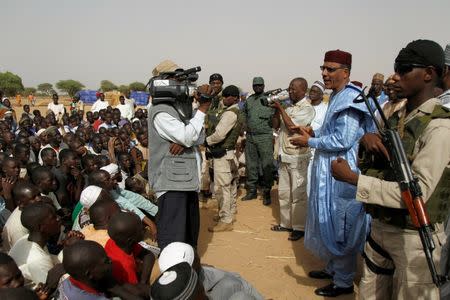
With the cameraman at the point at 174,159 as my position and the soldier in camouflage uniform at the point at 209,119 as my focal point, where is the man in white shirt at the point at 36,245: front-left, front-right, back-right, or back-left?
back-left

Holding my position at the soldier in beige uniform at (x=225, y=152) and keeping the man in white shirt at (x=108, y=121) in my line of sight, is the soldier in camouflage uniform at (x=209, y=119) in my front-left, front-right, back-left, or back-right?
front-right

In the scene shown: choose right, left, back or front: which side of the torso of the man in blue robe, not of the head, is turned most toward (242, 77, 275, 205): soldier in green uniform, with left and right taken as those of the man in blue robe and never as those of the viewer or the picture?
right

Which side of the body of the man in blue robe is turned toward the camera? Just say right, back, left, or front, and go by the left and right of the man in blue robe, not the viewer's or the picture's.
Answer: left

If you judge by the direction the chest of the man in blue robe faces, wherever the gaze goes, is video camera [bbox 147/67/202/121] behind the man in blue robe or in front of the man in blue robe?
in front

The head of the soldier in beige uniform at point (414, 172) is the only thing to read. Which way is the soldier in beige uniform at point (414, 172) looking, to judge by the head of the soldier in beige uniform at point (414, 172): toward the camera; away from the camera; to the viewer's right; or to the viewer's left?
to the viewer's left

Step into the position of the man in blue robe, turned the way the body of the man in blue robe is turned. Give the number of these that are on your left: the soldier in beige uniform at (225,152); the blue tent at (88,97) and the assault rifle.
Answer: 1
